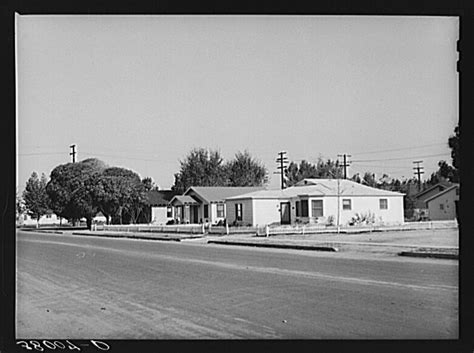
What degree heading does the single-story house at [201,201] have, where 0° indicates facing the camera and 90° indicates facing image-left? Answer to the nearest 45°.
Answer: approximately 45°

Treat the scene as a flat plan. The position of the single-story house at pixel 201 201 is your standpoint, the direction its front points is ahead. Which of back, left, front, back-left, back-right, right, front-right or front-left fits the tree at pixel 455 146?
left

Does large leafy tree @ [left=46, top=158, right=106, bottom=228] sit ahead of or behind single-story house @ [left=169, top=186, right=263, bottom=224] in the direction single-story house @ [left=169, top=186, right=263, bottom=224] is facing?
ahead
